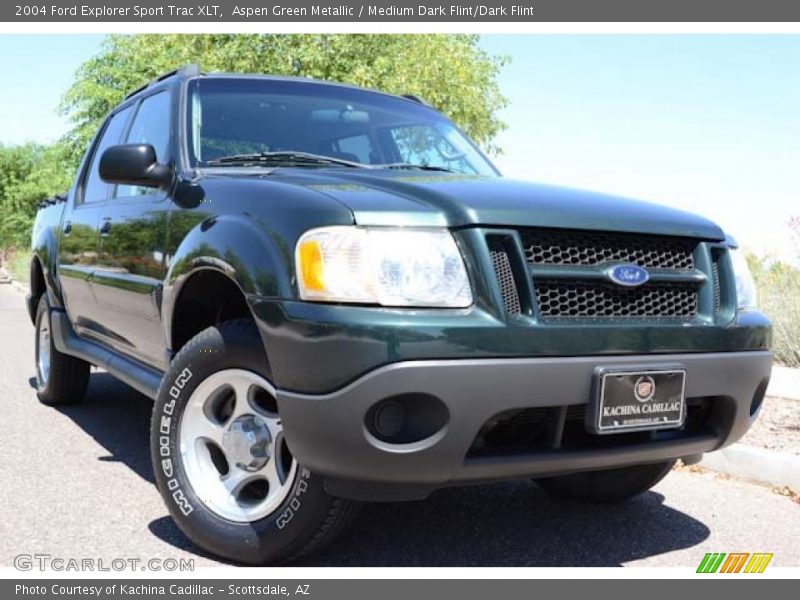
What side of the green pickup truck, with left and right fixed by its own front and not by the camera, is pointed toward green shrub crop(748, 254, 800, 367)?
left

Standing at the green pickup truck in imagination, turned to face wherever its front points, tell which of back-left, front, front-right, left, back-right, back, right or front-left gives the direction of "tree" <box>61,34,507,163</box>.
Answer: back-left

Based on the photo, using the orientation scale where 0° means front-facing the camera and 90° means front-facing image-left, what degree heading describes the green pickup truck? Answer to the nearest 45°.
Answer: approximately 315°

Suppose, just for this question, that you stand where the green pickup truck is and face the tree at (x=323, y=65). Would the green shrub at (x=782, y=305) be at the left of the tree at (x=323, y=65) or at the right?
right
